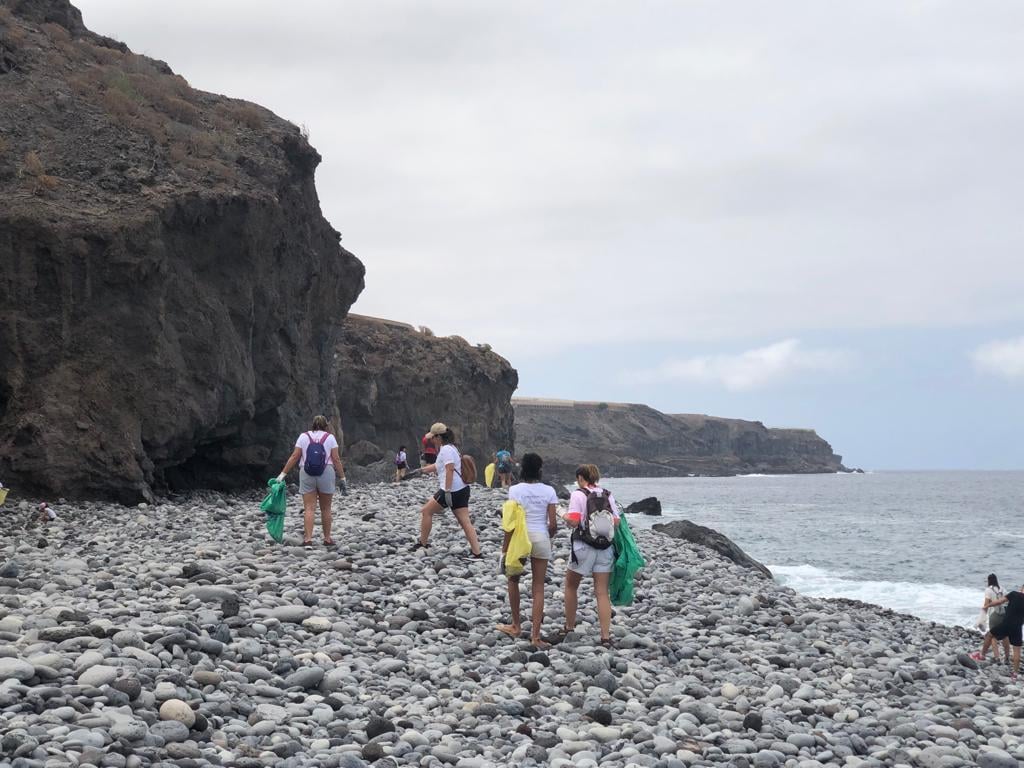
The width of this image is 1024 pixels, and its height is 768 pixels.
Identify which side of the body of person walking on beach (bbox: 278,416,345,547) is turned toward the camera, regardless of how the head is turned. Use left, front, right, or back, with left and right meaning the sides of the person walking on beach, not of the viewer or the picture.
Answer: back

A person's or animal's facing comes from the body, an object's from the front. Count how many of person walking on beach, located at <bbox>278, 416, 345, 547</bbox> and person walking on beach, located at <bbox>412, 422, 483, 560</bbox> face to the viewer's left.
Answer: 1

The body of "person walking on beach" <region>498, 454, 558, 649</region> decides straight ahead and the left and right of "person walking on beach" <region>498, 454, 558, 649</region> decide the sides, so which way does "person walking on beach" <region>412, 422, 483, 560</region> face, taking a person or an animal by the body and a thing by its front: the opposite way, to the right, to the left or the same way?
to the left

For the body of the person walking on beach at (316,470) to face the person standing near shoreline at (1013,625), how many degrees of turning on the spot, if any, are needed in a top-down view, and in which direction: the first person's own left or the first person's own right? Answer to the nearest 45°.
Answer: approximately 90° to the first person's own right

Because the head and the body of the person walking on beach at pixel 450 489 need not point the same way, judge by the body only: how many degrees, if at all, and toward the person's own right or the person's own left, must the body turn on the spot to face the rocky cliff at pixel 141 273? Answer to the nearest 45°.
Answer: approximately 45° to the person's own right

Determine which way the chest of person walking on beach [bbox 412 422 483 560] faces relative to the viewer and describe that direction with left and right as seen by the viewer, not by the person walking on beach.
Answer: facing to the left of the viewer

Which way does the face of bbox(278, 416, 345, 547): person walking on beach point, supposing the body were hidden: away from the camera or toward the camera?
away from the camera

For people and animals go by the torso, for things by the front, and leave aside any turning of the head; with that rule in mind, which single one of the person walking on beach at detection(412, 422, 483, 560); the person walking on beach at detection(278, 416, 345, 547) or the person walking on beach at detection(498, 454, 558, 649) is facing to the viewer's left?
the person walking on beach at detection(412, 422, 483, 560)

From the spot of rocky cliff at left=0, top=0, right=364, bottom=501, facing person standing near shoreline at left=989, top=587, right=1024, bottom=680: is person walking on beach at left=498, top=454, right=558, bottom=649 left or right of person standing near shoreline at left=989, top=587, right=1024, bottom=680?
right

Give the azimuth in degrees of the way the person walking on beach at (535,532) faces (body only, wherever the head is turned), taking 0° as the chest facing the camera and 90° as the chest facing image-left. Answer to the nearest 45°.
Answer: approximately 180°
